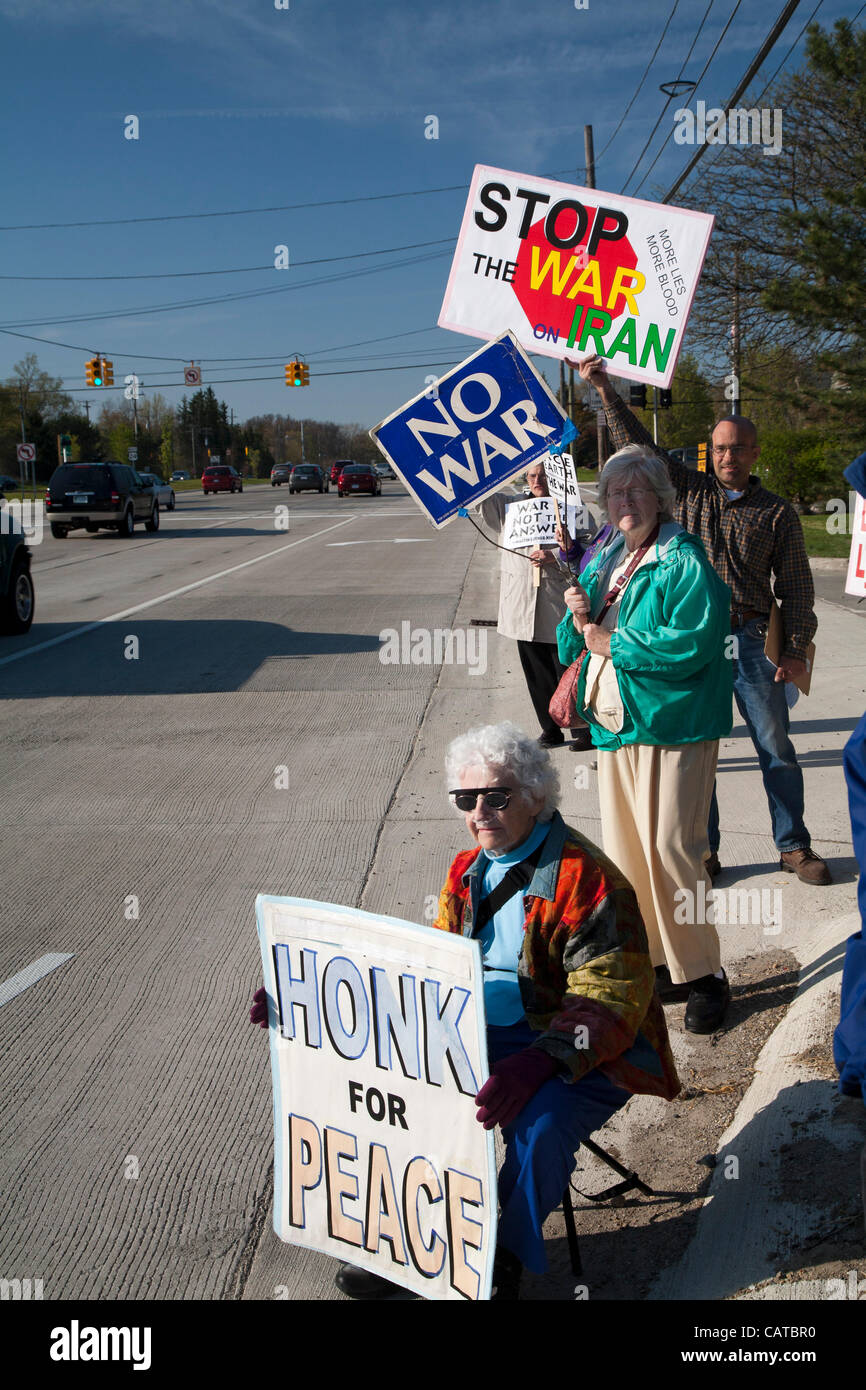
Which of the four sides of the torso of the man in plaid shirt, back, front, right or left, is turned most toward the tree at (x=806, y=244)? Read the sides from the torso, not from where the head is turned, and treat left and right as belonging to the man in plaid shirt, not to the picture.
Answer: back

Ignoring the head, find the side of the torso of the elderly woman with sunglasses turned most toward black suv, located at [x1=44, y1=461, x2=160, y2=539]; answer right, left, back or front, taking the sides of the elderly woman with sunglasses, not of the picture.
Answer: right

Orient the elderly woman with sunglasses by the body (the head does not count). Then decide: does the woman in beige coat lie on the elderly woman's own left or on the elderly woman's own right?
on the elderly woman's own right

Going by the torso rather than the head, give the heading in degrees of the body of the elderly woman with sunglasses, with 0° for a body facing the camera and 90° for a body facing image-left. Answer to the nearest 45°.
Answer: approximately 45°

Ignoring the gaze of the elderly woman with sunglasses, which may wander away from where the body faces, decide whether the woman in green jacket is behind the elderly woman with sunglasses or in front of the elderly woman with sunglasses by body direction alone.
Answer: behind

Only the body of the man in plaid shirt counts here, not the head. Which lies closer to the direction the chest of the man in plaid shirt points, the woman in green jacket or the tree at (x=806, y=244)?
the woman in green jacket

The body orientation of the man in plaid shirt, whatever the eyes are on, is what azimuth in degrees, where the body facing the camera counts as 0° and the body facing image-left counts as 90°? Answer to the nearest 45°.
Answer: approximately 0°

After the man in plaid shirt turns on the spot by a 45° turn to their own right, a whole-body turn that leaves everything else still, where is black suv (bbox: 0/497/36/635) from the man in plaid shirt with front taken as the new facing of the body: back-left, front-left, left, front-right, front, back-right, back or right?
right

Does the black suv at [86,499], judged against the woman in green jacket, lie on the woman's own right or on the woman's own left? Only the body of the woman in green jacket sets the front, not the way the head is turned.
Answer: on the woman's own right

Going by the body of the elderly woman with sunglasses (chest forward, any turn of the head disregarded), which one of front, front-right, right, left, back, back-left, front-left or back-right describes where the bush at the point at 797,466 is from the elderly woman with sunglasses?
back-right

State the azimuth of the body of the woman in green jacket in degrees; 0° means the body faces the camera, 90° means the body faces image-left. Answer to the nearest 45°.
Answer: approximately 45°

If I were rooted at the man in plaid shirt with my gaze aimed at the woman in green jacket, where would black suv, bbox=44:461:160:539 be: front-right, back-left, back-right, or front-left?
back-right
